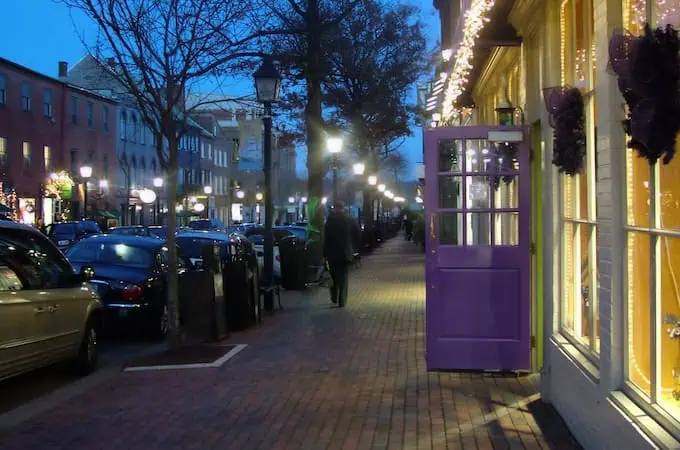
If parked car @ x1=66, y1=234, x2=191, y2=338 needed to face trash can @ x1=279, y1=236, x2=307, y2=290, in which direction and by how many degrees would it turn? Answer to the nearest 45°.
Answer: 0° — it already faces it

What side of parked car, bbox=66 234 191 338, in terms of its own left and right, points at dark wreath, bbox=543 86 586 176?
right

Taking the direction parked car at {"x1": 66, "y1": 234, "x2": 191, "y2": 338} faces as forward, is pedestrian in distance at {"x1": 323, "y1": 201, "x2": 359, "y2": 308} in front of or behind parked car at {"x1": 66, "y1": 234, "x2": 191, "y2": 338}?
in front

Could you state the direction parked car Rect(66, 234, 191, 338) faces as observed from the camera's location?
facing away from the viewer and to the right of the viewer

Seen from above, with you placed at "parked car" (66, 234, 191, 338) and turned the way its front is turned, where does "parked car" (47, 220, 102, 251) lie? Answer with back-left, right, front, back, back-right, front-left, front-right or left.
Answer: front-left

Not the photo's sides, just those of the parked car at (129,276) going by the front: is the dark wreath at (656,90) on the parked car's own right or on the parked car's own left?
on the parked car's own right

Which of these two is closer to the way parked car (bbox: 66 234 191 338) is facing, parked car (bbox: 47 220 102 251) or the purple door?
the parked car

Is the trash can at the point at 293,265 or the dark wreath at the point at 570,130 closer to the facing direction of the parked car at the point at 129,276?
the trash can

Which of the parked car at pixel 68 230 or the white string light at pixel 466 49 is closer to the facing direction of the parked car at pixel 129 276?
the parked car

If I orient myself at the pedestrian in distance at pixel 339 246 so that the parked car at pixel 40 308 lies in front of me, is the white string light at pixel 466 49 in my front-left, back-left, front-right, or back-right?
front-left

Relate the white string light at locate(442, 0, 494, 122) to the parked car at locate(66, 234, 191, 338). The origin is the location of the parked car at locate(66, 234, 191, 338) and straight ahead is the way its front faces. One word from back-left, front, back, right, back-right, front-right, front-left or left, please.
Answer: right

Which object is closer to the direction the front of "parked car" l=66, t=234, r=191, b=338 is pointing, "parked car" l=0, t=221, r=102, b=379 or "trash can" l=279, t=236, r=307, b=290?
the trash can
